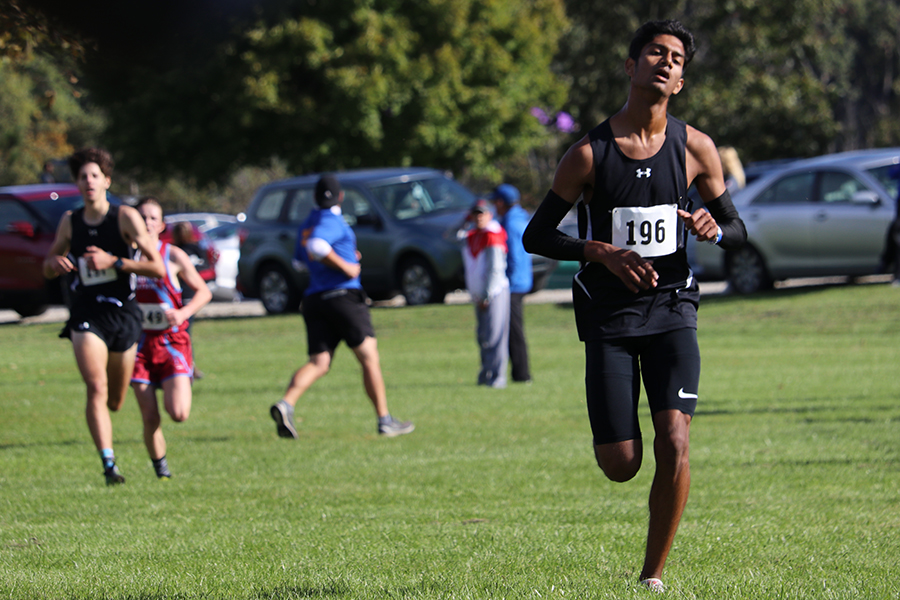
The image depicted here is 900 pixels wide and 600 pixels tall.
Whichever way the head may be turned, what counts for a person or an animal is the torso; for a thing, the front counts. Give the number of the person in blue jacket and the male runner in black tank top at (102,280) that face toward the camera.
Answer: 1

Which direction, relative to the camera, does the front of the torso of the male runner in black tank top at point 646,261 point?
toward the camera

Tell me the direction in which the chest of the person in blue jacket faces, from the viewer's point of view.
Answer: to the viewer's left

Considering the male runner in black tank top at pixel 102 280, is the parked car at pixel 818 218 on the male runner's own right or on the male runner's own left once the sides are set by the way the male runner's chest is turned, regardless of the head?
on the male runner's own left

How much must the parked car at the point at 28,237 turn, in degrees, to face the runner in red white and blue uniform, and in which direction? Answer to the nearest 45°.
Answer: approximately 45° to its right

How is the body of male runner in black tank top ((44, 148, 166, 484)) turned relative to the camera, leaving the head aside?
toward the camera

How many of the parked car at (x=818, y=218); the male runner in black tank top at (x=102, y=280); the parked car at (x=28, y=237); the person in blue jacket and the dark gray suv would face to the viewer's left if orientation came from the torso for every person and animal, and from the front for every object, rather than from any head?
1

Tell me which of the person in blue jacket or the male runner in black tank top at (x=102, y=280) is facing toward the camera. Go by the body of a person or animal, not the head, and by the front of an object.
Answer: the male runner in black tank top

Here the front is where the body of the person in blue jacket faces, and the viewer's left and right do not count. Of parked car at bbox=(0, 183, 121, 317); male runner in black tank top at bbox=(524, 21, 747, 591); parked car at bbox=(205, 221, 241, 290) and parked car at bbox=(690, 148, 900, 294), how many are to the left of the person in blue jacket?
1

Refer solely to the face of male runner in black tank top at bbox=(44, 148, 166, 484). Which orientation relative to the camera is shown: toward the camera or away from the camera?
toward the camera

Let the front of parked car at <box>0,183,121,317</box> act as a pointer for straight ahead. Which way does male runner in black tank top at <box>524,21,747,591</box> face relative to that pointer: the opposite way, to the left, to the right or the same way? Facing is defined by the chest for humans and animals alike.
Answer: to the right

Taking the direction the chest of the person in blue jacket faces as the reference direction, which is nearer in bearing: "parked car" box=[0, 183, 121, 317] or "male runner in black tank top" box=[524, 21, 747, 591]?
the parked car

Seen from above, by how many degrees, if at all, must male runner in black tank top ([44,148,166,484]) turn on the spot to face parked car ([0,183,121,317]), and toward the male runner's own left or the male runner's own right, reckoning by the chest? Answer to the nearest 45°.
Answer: approximately 180°

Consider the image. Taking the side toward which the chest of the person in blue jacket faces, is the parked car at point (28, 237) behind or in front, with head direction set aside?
in front

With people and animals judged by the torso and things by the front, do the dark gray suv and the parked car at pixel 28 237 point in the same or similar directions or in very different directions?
same or similar directions

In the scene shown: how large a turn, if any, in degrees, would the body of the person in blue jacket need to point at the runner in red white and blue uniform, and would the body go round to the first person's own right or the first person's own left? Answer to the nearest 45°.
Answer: approximately 45° to the first person's own left

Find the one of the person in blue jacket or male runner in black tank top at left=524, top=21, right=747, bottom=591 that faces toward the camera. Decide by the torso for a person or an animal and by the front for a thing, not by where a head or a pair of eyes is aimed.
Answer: the male runner in black tank top

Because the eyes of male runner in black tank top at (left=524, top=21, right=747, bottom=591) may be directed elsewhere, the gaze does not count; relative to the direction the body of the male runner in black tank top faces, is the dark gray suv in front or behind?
behind
